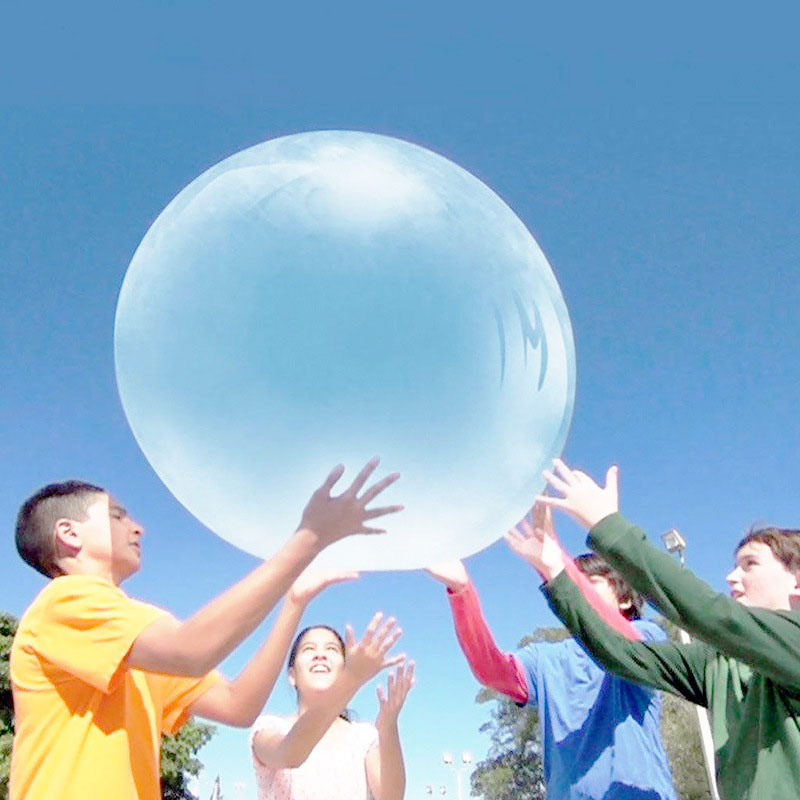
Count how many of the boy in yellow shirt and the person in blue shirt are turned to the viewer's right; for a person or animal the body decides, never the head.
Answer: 1

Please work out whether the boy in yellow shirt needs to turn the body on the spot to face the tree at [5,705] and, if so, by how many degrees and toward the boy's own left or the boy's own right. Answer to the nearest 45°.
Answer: approximately 90° to the boy's own left

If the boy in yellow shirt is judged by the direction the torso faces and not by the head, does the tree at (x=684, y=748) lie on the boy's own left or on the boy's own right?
on the boy's own left

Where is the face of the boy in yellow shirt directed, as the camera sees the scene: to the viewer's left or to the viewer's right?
to the viewer's right

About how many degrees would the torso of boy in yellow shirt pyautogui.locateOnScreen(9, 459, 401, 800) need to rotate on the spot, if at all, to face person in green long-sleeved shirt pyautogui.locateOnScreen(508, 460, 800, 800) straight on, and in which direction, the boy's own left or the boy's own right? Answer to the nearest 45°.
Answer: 0° — they already face them

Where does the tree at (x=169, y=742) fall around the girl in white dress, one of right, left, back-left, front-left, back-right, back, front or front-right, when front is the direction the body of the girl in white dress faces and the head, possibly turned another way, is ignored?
back

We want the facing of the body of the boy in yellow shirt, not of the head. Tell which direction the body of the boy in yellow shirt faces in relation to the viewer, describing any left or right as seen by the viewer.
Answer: facing to the right of the viewer

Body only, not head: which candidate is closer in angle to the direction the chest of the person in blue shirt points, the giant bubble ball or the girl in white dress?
the giant bubble ball

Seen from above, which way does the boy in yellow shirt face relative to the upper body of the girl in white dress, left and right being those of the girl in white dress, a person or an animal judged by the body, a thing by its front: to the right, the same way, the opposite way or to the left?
to the left

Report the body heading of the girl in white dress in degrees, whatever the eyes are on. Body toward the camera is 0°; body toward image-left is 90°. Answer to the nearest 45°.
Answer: approximately 0°
